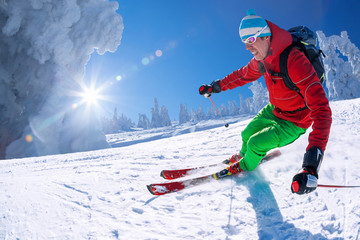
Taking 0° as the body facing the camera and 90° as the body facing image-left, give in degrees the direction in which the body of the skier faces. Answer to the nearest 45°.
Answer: approximately 45°
